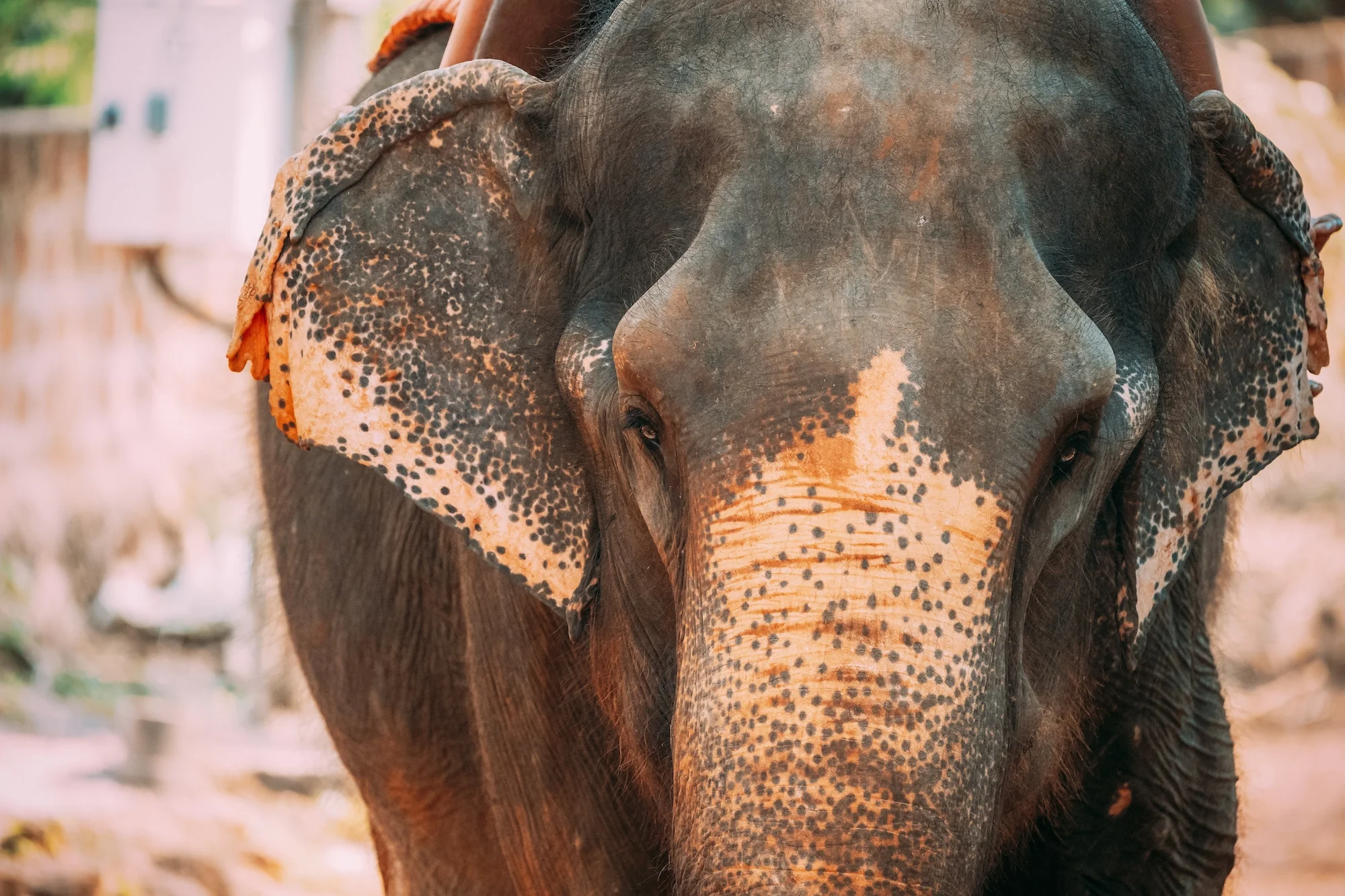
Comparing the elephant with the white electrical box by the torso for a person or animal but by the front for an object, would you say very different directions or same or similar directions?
same or similar directions

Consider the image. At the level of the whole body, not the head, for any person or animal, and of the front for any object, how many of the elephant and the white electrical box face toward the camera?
2

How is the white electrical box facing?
toward the camera

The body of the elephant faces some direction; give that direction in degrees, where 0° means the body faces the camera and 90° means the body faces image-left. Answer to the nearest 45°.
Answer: approximately 0°

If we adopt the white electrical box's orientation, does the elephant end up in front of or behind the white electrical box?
in front

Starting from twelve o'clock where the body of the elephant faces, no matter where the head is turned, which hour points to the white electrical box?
The white electrical box is roughly at 5 o'clock from the elephant.
